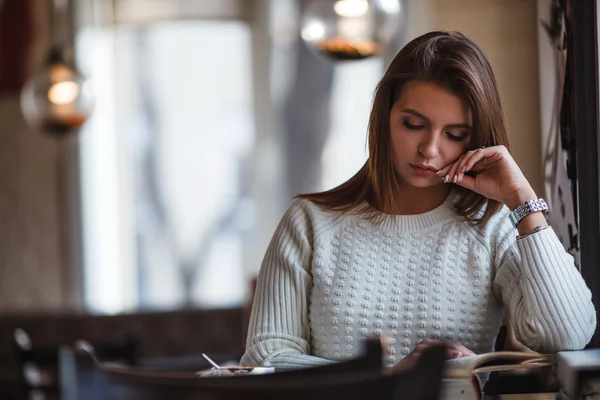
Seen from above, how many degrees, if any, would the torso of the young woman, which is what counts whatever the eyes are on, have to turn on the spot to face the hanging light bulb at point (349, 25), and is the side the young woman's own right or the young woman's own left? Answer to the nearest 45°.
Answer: approximately 180°

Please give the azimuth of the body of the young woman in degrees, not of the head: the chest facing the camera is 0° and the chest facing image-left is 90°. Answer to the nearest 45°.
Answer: approximately 0°

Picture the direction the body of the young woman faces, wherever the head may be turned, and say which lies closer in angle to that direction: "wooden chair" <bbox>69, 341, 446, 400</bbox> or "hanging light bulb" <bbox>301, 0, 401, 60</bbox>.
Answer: the wooden chair

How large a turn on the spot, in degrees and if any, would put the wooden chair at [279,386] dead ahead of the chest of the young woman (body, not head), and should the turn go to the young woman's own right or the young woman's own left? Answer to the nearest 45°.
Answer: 0° — they already face it
